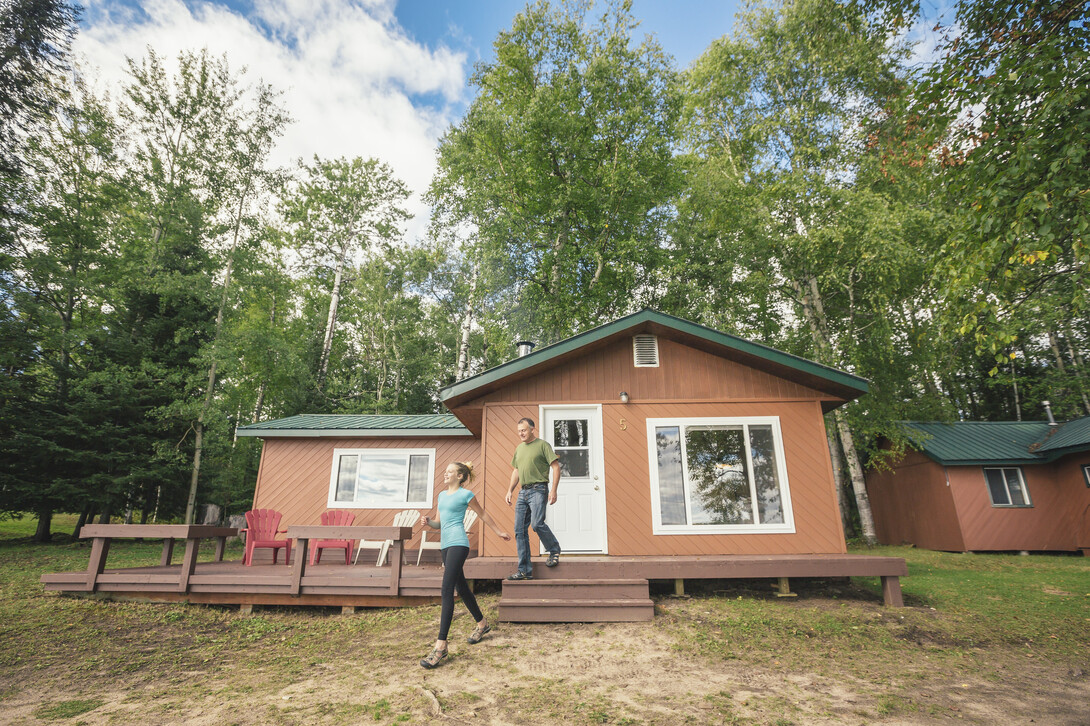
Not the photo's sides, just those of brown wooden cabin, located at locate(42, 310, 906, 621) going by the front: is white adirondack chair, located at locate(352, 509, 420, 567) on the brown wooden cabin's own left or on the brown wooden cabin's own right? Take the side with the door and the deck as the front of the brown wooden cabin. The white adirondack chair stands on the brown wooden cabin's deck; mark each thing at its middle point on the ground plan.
on the brown wooden cabin's own right

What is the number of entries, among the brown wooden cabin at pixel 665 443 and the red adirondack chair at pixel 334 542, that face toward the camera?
2

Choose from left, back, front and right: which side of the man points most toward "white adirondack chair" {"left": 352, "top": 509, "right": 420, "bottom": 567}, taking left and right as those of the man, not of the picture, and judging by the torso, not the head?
right

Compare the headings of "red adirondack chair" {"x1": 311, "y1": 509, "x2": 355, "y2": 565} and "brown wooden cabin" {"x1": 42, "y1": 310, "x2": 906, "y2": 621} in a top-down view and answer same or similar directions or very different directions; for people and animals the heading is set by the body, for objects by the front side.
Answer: same or similar directions

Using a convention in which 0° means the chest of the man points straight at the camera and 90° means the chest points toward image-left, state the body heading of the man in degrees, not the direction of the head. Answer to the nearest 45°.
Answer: approximately 45°

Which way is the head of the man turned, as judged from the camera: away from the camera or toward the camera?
toward the camera

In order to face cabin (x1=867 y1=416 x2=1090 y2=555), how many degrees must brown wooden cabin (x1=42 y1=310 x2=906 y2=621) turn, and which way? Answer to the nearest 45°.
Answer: approximately 135° to its left

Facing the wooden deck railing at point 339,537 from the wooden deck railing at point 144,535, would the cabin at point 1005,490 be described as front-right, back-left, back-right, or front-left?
front-left

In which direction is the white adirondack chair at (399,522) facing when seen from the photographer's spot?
facing the viewer and to the left of the viewer

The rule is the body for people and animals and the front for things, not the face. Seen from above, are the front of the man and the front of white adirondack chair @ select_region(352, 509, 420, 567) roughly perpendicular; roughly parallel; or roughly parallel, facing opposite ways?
roughly parallel

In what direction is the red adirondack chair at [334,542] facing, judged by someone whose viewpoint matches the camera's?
facing the viewer
